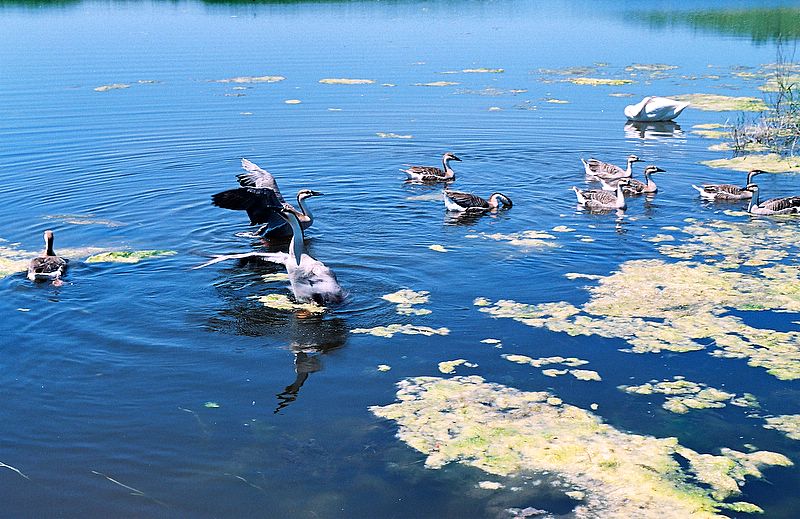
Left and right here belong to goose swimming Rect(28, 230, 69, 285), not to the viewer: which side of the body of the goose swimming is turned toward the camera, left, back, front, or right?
back

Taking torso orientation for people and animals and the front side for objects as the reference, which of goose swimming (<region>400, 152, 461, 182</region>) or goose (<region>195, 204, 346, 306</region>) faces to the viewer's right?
goose swimming (<region>400, 152, 461, 182</region>)

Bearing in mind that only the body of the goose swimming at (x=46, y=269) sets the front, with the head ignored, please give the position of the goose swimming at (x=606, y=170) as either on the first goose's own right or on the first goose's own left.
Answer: on the first goose's own right

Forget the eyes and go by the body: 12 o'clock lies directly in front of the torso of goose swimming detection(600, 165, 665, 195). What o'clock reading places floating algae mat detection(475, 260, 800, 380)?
The floating algae mat is roughly at 3 o'clock from the goose swimming.

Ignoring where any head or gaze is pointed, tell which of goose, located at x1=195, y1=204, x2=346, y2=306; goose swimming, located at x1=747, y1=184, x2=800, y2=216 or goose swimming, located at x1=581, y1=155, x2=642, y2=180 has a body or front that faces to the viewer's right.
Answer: goose swimming, located at x1=581, y1=155, x2=642, y2=180

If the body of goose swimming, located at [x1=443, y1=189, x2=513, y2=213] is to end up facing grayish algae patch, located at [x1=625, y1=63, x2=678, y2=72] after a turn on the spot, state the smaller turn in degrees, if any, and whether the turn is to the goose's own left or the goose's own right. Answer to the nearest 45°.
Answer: approximately 90° to the goose's own left

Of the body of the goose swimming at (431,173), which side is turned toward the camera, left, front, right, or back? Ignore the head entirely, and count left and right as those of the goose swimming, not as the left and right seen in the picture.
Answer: right

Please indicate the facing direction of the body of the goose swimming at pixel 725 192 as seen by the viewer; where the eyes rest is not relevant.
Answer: to the viewer's right

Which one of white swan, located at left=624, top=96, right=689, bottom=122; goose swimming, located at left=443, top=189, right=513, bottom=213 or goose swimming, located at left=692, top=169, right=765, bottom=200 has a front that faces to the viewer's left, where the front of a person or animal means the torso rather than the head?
white swan, located at left=624, top=96, right=689, bottom=122

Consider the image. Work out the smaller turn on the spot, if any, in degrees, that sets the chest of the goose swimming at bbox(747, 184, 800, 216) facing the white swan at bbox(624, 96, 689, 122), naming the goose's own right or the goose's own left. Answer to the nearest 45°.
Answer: approximately 90° to the goose's own right

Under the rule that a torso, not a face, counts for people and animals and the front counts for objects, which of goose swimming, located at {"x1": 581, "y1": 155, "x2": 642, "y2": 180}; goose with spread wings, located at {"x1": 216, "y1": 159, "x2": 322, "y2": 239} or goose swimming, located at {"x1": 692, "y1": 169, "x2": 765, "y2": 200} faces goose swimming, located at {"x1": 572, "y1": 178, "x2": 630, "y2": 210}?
the goose with spread wings

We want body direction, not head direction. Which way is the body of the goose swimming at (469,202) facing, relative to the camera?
to the viewer's right

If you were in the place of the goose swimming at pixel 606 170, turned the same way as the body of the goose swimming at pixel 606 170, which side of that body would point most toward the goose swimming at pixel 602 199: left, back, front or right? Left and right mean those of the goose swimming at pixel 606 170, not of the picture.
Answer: right

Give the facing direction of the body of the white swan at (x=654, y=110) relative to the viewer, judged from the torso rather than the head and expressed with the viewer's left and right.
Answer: facing to the left of the viewer
